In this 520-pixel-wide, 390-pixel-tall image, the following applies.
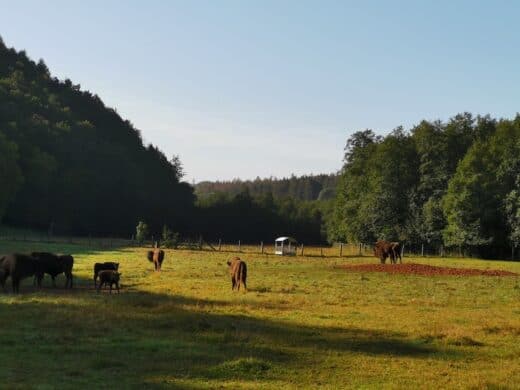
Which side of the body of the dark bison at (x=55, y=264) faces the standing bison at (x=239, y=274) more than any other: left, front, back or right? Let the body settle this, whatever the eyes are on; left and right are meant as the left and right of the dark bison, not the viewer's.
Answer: back

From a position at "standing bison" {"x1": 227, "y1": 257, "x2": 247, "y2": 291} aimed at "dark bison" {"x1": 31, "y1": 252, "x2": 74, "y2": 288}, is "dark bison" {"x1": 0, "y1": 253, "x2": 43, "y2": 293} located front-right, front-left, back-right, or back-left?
front-left

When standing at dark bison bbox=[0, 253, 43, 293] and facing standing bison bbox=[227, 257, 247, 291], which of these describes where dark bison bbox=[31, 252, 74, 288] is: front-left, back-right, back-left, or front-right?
front-left

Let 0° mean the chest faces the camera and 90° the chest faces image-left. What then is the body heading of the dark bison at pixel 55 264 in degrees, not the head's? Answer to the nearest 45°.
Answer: approximately 90°

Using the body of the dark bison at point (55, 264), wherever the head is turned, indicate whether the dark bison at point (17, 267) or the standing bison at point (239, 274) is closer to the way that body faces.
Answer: the dark bison

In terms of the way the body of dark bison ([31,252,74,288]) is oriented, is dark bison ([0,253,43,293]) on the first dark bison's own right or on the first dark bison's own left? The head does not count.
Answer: on the first dark bison's own left

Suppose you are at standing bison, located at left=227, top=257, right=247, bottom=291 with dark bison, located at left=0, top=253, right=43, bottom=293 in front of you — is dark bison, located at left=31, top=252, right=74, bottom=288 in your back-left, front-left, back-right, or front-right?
front-right
